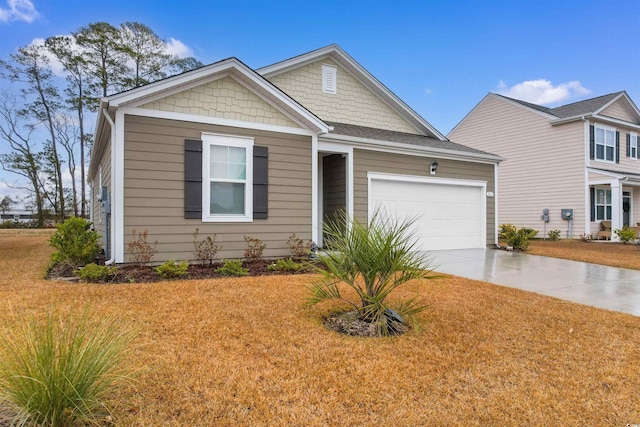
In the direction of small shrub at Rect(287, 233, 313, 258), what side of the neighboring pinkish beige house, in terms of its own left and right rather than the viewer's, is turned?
right

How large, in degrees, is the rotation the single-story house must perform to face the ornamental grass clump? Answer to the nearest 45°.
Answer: approximately 45° to its right

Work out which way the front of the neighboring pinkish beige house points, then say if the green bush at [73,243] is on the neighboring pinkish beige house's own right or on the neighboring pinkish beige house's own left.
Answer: on the neighboring pinkish beige house's own right

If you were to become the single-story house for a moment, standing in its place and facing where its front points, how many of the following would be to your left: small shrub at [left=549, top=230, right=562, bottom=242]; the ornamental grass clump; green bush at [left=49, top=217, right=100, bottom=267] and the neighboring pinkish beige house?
2

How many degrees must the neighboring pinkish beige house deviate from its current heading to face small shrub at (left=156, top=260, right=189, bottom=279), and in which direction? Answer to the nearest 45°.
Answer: approximately 45° to its right

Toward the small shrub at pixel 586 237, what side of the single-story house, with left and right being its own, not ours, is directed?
left

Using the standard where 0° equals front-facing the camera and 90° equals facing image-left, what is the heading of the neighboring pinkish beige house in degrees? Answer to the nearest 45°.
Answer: approximately 315°

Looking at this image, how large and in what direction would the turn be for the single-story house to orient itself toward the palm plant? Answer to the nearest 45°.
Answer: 0° — it already faces it

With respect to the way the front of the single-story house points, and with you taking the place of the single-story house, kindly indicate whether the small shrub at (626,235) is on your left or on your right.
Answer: on your left

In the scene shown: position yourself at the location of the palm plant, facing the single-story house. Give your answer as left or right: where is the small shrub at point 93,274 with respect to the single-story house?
left

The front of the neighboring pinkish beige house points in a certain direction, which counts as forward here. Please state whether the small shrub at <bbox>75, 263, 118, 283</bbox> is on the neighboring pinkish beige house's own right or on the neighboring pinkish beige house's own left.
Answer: on the neighboring pinkish beige house's own right

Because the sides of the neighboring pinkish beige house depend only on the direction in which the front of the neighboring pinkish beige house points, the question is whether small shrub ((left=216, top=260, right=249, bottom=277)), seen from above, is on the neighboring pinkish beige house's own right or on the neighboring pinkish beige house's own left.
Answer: on the neighboring pinkish beige house's own right

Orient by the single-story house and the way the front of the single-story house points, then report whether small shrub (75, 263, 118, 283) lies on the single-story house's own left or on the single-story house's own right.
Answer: on the single-story house's own right
